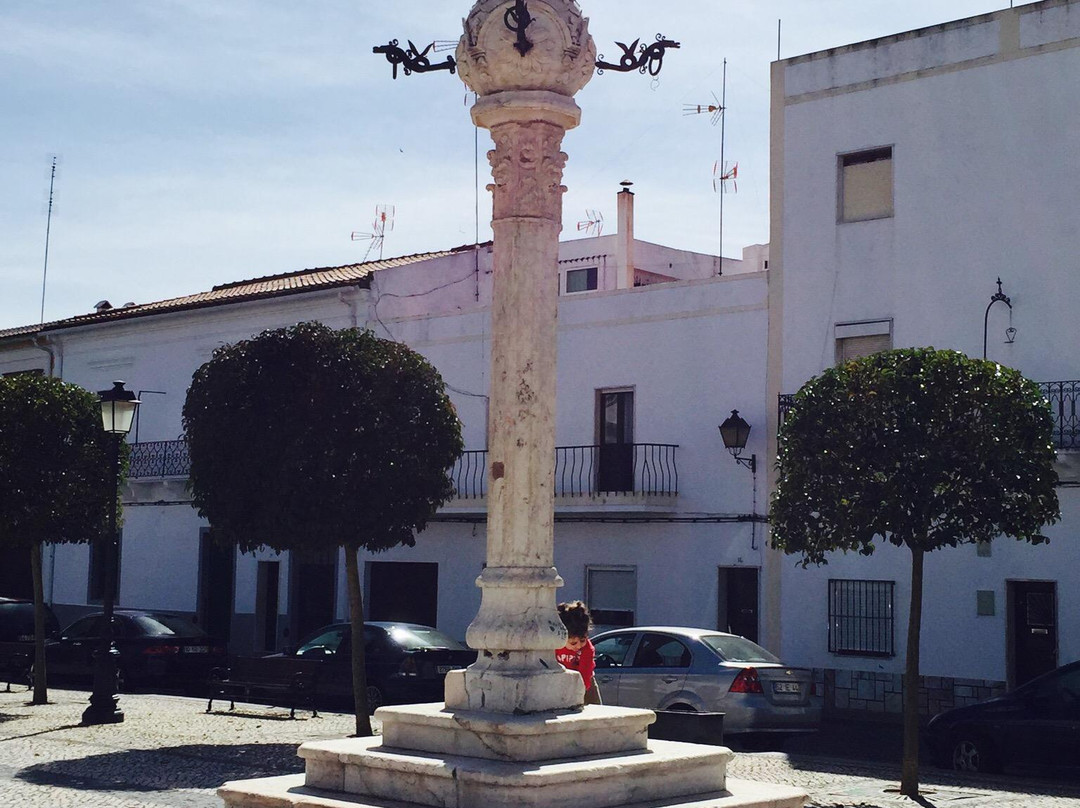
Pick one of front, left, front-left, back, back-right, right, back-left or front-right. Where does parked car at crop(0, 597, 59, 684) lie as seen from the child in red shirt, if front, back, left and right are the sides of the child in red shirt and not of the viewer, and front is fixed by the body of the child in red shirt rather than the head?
right

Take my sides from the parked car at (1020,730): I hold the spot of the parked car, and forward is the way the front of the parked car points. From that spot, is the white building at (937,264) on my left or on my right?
on my right

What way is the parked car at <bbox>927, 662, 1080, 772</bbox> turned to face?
to the viewer's left

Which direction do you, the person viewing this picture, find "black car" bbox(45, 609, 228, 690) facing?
facing away from the viewer and to the left of the viewer

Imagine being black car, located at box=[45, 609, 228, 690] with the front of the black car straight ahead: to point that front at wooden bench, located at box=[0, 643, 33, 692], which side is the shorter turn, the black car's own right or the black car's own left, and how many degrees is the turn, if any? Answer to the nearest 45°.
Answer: approximately 45° to the black car's own left

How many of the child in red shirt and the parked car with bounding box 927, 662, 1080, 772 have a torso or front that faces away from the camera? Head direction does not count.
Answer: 0

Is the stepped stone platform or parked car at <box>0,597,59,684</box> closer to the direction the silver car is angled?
the parked car

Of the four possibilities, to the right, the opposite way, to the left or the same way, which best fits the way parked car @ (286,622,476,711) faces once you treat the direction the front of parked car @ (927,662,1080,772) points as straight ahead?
the same way

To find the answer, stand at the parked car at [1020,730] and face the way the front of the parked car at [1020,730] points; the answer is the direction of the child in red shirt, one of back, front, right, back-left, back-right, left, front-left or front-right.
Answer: front-left

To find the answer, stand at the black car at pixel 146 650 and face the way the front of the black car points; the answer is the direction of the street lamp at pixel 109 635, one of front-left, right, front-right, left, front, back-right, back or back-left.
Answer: back-left

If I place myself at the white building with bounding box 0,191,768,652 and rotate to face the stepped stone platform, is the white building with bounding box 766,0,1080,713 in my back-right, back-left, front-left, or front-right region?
front-left

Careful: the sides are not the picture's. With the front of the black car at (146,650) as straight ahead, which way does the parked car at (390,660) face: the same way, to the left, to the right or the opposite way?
the same way

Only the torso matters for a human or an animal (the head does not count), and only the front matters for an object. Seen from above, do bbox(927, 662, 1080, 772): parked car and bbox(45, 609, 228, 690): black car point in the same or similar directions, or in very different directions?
same or similar directions

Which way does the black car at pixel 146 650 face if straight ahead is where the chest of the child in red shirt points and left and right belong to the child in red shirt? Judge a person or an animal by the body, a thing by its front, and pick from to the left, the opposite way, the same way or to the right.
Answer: to the right

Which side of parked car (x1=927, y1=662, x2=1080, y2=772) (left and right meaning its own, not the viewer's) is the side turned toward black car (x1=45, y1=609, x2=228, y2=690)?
front

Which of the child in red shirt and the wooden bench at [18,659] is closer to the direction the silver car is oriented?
the wooden bench

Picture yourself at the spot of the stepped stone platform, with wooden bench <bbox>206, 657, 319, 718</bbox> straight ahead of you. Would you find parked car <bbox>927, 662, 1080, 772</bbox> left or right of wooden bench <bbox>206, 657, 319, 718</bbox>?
right

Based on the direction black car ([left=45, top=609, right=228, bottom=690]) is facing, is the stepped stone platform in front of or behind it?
behind

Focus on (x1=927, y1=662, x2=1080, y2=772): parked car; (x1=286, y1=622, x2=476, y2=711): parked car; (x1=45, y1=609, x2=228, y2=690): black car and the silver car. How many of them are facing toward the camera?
0
